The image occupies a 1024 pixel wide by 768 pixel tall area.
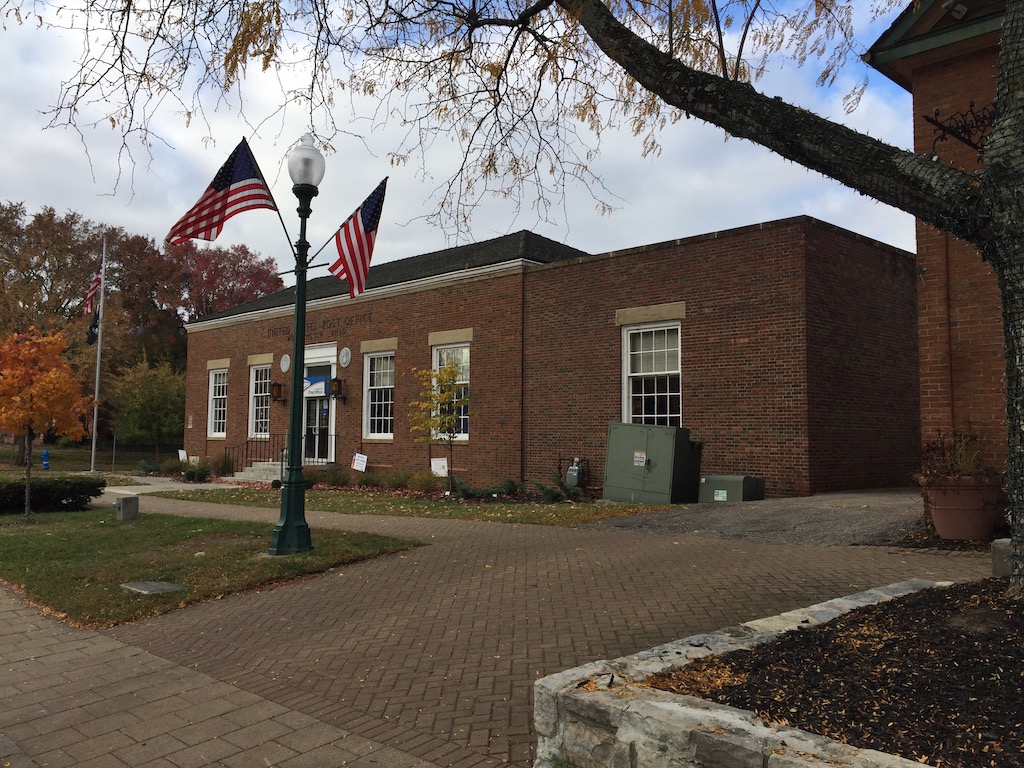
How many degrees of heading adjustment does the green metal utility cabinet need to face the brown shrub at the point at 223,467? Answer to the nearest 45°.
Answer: approximately 90° to its right

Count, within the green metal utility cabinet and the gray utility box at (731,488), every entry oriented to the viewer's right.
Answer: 0

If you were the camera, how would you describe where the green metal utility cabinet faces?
facing the viewer and to the left of the viewer

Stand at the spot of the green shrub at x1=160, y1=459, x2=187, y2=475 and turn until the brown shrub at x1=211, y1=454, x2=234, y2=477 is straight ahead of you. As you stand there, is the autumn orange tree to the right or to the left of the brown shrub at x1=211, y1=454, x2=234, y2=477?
right

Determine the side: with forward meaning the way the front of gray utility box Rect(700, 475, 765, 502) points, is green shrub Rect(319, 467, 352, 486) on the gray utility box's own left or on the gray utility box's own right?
on the gray utility box's own right

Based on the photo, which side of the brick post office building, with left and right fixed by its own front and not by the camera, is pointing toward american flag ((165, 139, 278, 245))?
front

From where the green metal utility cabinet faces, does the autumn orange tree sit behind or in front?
in front

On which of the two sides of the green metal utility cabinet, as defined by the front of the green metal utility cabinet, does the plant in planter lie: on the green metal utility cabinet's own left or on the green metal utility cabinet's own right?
on the green metal utility cabinet's own left

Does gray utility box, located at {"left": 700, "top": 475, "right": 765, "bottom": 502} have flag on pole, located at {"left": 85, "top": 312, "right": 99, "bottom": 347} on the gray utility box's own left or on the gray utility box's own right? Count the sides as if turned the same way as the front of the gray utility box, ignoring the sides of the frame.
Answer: on the gray utility box's own right

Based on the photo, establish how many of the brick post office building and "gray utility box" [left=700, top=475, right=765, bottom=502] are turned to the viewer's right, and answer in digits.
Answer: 0

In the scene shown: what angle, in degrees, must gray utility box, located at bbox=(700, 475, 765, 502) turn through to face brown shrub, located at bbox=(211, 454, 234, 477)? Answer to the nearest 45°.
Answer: approximately 90° to its right

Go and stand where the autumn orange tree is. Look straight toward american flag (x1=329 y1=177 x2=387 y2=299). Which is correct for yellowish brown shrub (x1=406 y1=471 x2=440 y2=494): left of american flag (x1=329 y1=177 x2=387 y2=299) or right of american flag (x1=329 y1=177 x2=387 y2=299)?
left

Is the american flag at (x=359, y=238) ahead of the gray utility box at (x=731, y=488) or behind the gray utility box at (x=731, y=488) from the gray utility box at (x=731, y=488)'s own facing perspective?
ahead

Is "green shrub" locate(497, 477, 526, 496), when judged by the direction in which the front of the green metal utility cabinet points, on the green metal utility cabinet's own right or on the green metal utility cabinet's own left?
on the green metal utility cabinet's own right

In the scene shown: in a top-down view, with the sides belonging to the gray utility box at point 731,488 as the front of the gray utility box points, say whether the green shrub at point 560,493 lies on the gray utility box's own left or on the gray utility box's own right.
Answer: on the gray utility box's own right
